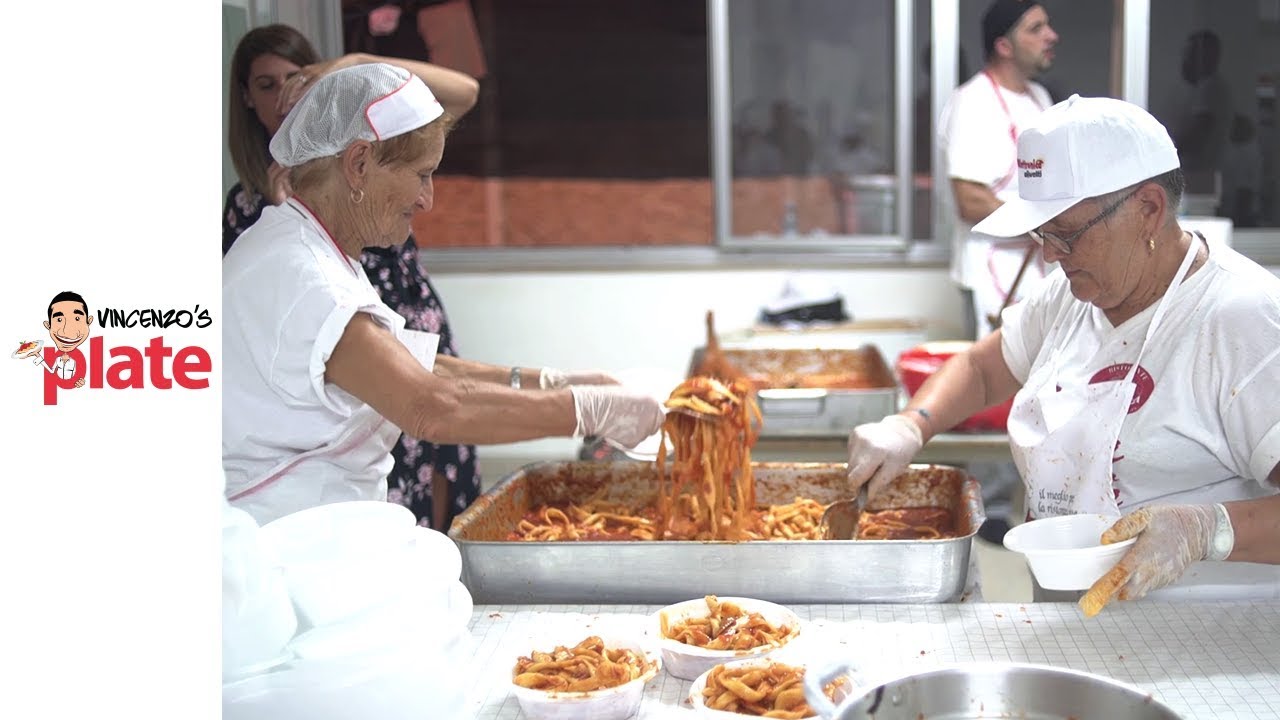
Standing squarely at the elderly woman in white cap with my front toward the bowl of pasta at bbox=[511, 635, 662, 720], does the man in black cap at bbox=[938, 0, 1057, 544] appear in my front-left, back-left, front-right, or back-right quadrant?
back-right

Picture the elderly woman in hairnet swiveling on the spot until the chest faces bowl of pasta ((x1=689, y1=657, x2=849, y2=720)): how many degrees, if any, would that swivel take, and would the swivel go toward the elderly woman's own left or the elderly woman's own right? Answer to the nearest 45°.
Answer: approximately 45° to the elderly woman's own right

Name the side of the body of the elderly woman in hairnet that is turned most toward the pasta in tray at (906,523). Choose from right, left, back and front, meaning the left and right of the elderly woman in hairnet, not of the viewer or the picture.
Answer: front

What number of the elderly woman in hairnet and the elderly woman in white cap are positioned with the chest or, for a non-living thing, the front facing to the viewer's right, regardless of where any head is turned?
1

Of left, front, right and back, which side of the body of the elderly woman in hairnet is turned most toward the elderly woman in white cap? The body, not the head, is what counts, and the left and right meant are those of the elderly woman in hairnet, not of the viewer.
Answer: front

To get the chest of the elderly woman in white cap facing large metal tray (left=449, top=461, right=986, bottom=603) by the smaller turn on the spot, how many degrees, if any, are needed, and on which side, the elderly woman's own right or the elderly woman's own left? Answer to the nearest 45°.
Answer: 0° — they already face it

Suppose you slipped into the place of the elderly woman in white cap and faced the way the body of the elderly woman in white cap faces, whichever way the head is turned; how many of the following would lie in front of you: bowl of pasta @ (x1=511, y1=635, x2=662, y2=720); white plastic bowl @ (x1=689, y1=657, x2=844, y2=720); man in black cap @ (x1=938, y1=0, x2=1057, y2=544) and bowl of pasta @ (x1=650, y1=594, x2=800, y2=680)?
3

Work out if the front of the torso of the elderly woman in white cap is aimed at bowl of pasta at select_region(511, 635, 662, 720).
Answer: yes

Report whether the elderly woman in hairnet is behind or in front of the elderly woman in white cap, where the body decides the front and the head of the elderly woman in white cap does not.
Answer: in front

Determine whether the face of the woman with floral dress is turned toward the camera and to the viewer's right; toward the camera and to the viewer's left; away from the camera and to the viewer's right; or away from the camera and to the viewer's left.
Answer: toward the camera and to the viewer's right

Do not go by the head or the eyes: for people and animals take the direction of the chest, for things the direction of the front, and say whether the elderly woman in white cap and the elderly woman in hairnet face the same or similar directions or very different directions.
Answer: very different directions

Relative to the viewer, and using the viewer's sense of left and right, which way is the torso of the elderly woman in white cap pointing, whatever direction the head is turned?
facing the viewer and to the left of the viewer

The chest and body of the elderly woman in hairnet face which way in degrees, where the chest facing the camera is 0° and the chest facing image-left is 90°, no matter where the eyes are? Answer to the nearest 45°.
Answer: approximately 270°
